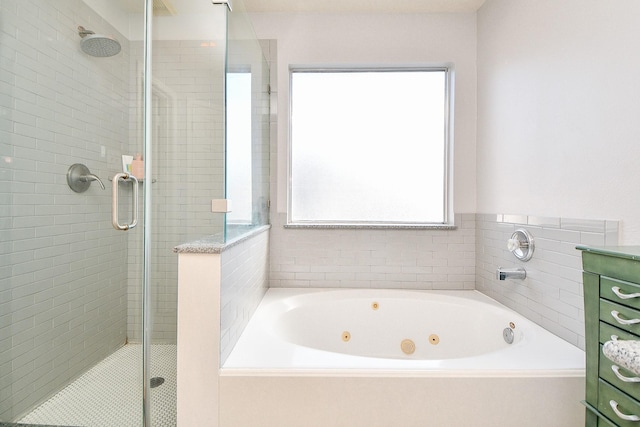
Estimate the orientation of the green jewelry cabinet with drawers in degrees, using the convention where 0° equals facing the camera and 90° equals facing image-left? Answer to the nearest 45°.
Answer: approximately 45°

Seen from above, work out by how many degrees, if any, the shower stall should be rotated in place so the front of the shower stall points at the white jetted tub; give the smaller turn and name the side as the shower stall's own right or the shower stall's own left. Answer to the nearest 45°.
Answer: approximately 45° to the shower stall's own left
